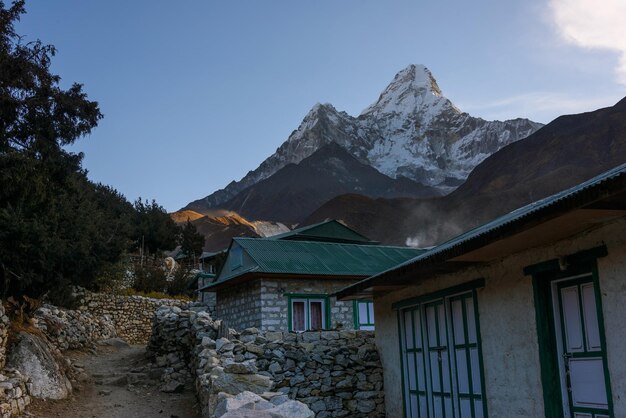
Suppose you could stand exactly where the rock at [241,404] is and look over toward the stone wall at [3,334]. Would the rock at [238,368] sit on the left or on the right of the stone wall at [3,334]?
right

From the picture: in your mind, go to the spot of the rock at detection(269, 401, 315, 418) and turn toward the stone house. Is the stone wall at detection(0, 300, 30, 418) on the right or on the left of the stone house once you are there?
left

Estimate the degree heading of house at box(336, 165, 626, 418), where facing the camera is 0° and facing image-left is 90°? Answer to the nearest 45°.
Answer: approximately 45°

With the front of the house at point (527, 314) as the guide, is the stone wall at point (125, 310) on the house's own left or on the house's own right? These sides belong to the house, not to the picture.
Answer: on the house's own right

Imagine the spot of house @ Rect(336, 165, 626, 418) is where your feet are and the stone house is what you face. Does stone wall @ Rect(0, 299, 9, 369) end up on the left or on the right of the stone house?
left
